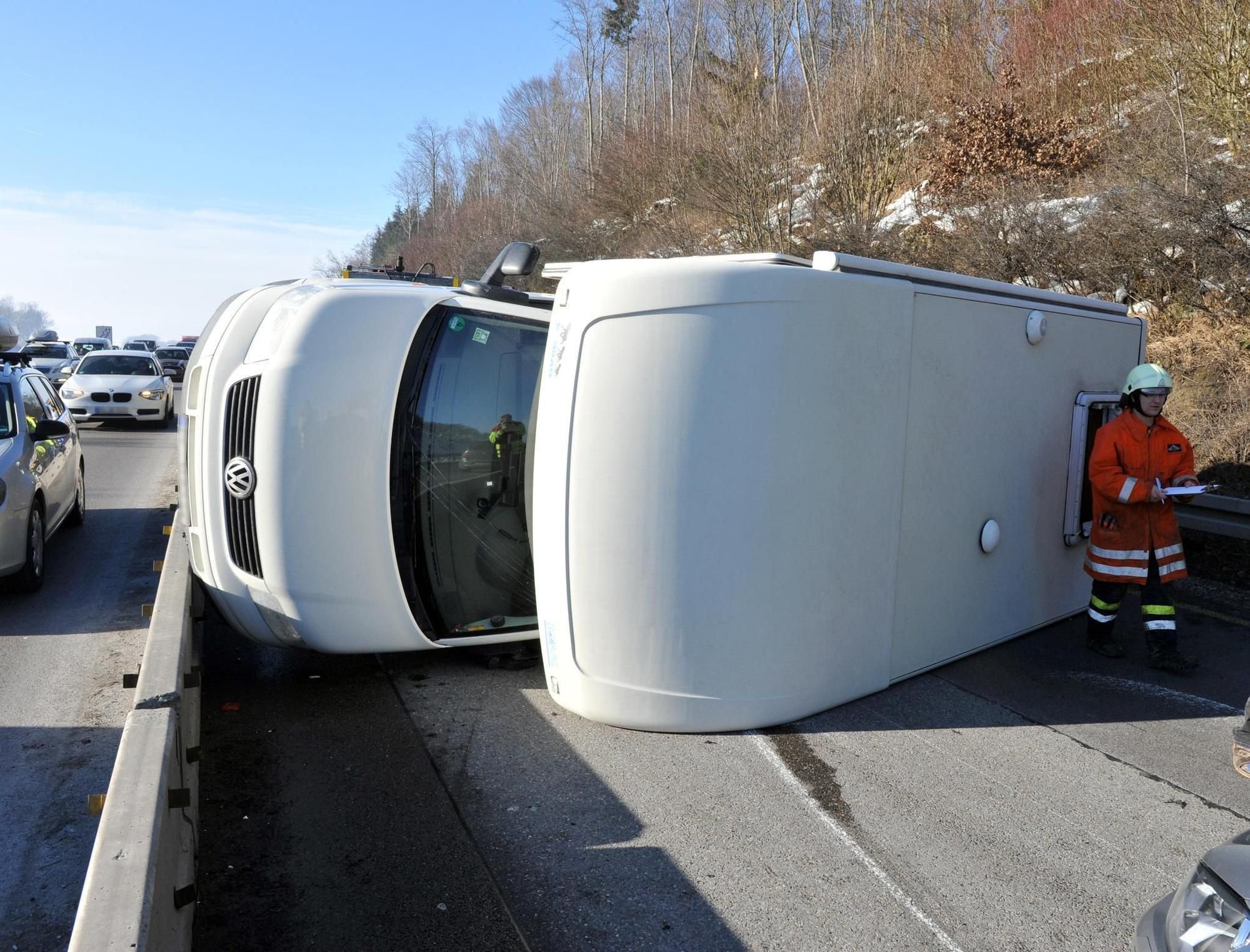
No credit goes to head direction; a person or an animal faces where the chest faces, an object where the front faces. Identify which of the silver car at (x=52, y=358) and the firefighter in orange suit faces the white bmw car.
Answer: the silver car

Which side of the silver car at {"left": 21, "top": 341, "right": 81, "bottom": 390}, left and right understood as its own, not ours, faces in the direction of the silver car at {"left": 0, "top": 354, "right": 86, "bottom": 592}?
front

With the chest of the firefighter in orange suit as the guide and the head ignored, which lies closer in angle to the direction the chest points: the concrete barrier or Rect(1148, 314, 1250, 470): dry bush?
the concrete barrier

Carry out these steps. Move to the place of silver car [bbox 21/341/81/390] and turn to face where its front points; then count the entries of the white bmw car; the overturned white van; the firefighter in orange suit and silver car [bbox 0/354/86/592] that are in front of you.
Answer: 4

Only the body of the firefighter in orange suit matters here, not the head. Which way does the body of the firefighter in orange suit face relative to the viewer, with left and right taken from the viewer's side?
facing the viewer and to the right of the viewer

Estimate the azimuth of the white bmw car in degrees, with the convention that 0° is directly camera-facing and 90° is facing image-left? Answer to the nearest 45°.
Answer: approximately 0°

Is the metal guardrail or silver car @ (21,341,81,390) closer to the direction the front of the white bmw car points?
the metal guardrail

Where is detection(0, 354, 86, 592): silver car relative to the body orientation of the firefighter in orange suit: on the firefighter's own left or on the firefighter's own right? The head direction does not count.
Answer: on the firefighter's own right

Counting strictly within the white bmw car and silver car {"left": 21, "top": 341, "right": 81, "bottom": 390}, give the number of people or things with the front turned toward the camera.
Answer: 2

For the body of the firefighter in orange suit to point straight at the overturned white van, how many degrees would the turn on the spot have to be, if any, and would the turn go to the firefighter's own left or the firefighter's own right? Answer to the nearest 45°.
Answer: approximately 90° to the firefighter's own right
